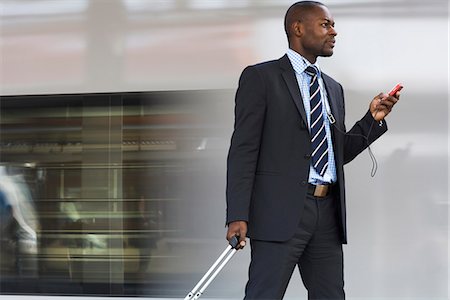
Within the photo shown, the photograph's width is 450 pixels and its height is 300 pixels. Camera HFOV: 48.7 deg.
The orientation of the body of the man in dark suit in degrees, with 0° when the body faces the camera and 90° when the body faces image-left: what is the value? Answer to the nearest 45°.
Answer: approximately 315°

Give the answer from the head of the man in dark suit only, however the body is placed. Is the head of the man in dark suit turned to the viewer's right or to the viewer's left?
to the viewer's right
